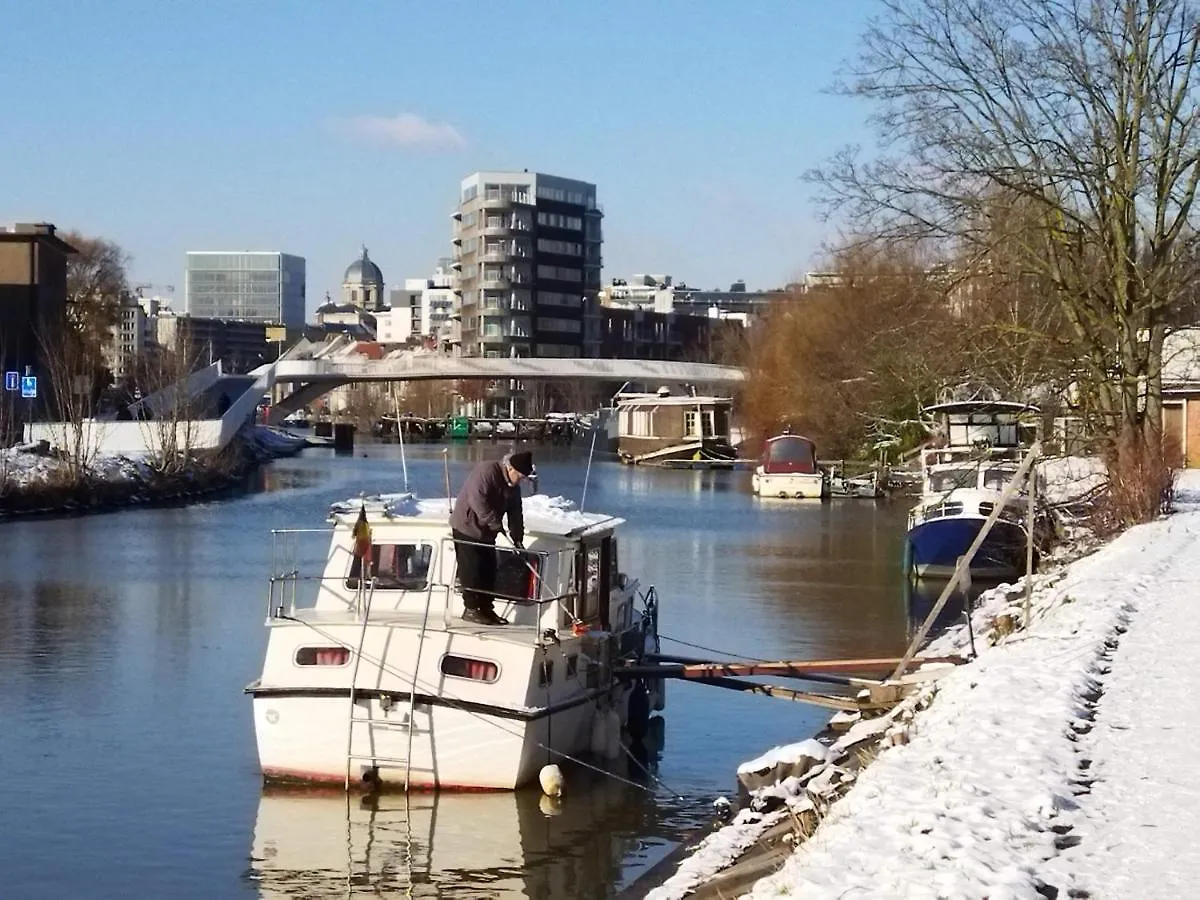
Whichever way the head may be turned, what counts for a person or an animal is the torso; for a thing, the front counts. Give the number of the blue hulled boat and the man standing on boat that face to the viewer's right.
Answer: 1

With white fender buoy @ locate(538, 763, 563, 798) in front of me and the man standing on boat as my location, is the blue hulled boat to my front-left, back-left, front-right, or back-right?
back-left

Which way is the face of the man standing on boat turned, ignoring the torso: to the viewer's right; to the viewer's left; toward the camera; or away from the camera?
to the viewer's right

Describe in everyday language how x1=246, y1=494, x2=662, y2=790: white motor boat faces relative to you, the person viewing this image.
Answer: facing away from the viewer and to the right of the viewer

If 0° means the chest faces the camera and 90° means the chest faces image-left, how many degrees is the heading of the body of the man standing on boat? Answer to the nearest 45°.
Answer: approximately 270°

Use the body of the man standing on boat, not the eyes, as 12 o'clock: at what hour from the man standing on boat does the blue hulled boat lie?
The blue hulled boat is roughly at 10 o'clock from the man standing on boat.
